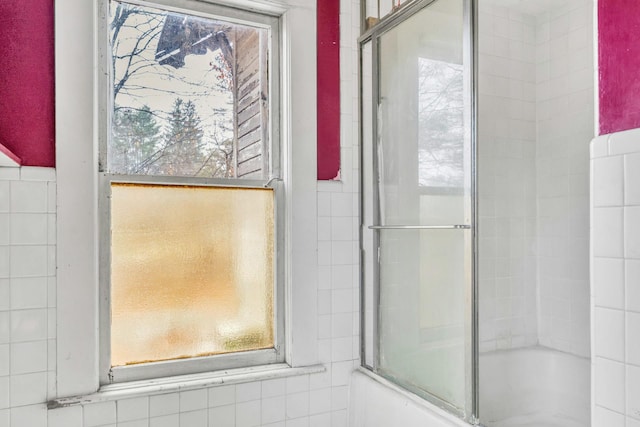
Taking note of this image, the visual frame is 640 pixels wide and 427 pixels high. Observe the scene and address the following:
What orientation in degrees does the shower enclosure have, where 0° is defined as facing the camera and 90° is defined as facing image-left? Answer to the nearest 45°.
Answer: approximately 45°

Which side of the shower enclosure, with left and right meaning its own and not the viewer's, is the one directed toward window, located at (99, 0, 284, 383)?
front
